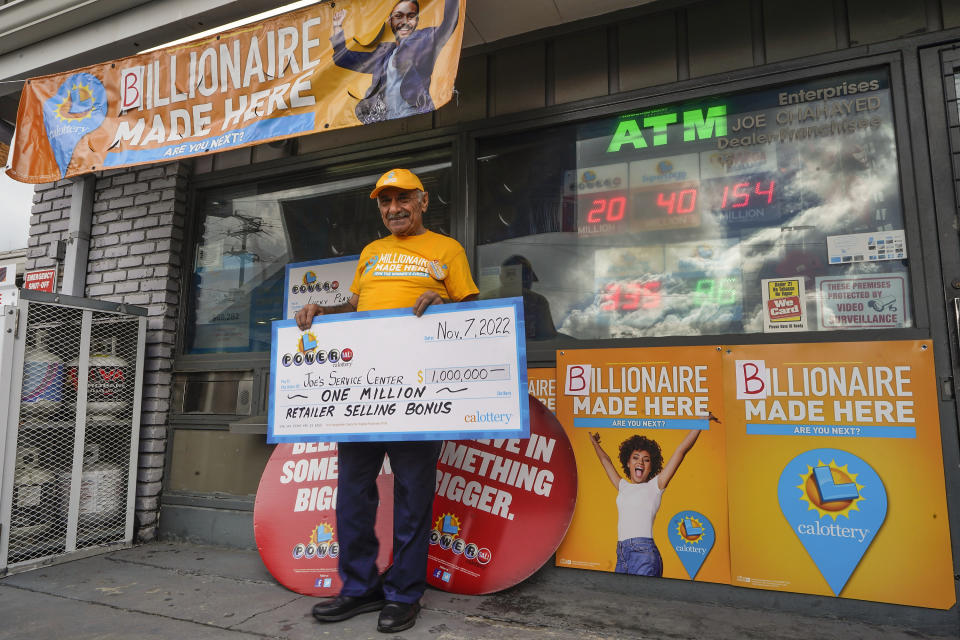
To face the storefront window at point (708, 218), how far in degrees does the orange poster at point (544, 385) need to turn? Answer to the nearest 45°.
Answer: approximately 90° to its left

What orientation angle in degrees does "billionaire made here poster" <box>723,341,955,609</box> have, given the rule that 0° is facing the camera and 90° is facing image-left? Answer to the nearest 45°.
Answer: approximately 0°

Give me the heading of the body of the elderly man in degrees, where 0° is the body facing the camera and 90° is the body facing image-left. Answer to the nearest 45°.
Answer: approximately 45°

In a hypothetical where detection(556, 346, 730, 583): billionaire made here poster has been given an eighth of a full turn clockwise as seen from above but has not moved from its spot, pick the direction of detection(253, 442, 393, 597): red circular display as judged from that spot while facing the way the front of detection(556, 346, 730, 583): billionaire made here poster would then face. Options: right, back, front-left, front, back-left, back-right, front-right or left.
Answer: front-right

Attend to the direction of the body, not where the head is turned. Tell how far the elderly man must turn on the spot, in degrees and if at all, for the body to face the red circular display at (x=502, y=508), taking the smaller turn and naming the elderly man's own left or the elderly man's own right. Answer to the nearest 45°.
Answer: approximately 180°

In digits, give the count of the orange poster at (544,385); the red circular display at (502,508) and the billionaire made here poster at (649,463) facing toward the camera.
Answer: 3

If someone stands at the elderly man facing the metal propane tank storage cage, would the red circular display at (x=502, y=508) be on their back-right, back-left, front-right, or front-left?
back-right

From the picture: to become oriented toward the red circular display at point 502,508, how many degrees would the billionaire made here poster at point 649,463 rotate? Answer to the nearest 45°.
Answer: approximately 90° to its right

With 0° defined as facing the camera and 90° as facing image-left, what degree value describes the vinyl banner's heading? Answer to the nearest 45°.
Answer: approximately 45°
